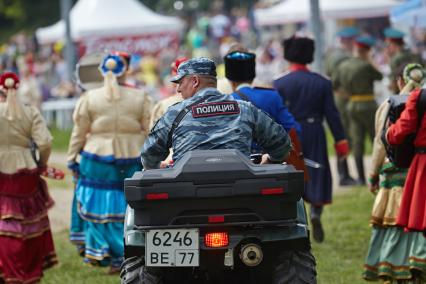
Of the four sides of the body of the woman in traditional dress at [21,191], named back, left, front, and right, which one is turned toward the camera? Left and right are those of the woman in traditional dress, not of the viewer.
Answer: back

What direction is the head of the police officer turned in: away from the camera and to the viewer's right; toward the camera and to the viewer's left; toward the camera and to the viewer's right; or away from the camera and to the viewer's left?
away from the camera and to the viewer's left

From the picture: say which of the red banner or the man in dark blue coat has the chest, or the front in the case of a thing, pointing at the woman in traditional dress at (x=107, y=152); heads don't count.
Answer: the red banner

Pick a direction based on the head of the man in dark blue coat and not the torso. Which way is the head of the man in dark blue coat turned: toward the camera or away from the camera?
away from the camera

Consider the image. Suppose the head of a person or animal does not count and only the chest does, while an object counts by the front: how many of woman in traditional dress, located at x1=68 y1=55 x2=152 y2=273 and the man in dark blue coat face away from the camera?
2

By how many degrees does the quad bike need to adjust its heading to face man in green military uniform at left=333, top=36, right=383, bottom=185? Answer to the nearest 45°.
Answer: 0° — it already faces them

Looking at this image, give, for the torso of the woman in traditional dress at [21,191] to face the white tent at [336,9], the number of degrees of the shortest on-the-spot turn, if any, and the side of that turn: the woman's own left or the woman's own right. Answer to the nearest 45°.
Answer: approximately 45° to the woman's own right

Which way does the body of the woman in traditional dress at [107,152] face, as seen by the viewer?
away from the camera

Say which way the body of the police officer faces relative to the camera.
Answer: away from the camera

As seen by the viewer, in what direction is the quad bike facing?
away from the camera

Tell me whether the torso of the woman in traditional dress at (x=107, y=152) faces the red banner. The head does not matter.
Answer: yes

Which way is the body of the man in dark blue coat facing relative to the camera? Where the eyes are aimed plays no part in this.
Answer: away from the camera
